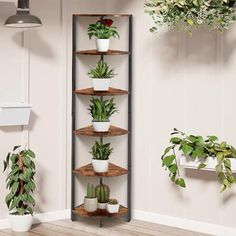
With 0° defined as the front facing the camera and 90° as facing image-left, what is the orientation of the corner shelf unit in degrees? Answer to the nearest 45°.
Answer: approximately 0°

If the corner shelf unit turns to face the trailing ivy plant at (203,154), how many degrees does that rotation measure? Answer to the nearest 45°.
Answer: approximately 45° to its left
